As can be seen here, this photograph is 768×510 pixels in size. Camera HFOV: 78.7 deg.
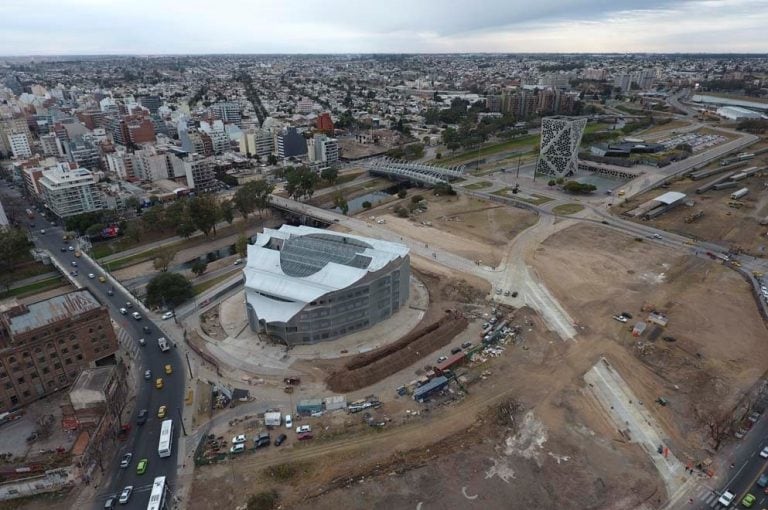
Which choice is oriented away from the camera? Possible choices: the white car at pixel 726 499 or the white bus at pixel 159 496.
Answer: the white bus

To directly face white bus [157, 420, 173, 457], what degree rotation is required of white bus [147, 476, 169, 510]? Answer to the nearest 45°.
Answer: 0° — it already faces it

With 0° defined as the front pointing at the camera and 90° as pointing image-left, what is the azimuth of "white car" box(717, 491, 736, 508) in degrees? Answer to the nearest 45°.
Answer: approximately 45°

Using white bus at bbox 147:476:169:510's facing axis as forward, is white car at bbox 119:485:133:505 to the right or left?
on its left

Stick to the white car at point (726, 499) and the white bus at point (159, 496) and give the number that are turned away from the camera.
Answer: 1

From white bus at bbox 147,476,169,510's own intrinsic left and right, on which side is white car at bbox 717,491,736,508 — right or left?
on its right

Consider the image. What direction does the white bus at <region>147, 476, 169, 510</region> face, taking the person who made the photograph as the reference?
facing away from the viewer

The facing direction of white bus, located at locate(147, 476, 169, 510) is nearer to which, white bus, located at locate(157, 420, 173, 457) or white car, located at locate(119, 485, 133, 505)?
the white bus
